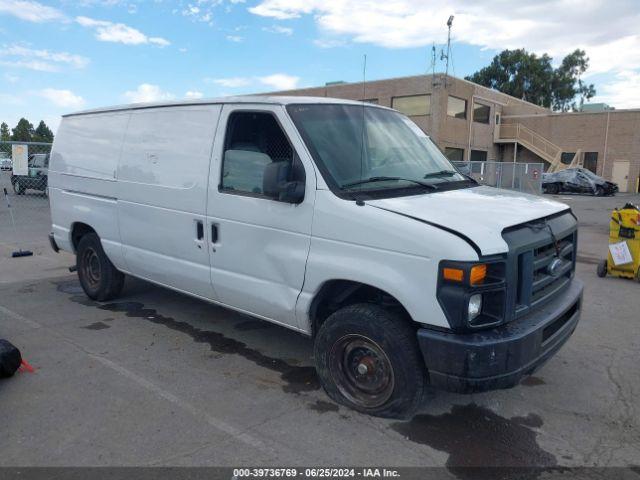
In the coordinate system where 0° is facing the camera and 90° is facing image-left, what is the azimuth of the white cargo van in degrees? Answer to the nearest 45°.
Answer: approximately 315°

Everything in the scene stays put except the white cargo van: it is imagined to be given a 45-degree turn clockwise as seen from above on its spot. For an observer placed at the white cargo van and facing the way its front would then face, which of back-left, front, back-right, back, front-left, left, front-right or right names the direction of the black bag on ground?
right

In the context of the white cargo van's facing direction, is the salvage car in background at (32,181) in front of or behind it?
behind

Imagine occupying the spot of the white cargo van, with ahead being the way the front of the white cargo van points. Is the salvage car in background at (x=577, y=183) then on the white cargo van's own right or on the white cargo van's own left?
on the white cargo van's own left

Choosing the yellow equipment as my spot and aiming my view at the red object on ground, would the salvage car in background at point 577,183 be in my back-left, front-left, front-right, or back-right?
back-right

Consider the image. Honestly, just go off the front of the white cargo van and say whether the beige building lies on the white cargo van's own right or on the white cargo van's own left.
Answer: on the white cargo van's own left

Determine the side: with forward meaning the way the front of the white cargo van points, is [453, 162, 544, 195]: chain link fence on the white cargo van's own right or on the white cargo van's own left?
on the white cargo van's own left

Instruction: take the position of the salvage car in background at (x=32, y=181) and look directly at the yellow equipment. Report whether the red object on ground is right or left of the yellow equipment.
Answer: right

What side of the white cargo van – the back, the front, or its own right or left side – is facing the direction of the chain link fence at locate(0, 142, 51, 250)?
back

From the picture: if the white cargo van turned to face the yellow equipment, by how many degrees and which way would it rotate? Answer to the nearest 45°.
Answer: approximately 90° to its left
